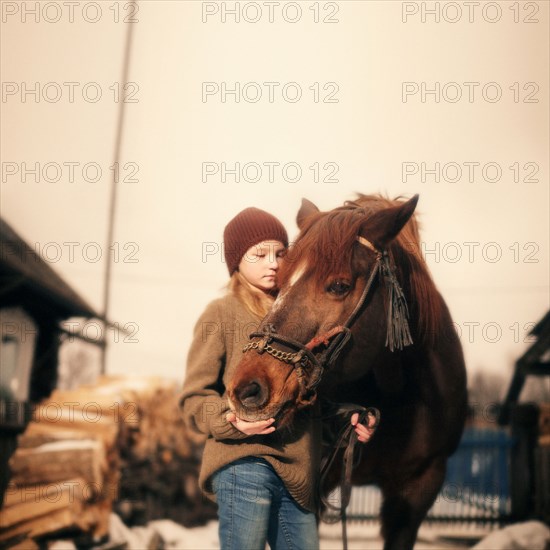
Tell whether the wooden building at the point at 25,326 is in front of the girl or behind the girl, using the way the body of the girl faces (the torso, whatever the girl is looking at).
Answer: behind

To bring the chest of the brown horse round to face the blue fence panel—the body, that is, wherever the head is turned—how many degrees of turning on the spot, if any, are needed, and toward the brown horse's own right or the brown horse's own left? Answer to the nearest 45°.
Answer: approximately 135° to the brown horse's own right

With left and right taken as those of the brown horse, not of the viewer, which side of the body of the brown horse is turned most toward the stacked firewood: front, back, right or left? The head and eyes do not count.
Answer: right

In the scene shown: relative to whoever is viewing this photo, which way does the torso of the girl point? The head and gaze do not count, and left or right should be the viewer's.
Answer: facing the viewer and to the right of the viewer

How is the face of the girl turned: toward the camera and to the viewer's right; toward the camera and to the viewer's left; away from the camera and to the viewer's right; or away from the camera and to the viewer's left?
toward the camera and to the viewer's right

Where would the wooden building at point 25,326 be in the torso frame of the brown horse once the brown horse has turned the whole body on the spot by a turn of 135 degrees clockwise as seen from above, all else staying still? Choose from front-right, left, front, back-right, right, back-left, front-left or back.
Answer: front-left

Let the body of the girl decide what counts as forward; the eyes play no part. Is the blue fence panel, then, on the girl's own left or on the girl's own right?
on the girl's own left
